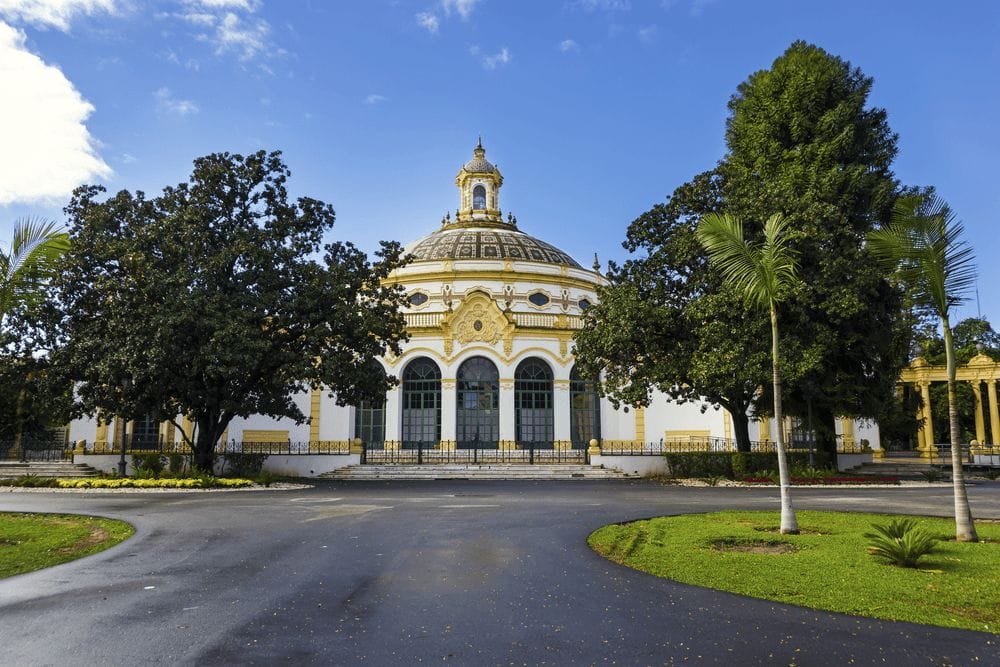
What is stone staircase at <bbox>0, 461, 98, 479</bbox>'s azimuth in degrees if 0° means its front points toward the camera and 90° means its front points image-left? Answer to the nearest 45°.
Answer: approximately 0°

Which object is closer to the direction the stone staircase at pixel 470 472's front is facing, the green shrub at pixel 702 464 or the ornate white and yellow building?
the green shrub

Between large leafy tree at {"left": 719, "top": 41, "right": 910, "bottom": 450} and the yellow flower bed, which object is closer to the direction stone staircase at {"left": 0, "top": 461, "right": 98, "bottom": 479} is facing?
the yellow flower bed

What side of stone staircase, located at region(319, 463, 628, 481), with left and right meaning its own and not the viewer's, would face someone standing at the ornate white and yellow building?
back

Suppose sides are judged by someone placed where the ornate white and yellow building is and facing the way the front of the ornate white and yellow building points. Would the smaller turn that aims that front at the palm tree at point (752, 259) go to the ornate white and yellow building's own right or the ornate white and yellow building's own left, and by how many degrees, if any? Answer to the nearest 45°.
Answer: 0° — it already faces it

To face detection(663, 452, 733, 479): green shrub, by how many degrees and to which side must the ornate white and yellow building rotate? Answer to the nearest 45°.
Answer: approximately 45° to its left

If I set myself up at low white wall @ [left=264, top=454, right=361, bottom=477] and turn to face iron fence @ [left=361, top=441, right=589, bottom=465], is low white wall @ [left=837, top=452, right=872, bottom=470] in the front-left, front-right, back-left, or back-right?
front-right

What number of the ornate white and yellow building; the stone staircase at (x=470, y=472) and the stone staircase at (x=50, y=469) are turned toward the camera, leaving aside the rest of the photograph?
3

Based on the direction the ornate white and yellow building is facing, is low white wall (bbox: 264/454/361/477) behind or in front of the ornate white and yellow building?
in front

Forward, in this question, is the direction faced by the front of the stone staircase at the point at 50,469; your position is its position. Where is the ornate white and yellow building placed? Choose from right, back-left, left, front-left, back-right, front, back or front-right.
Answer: left

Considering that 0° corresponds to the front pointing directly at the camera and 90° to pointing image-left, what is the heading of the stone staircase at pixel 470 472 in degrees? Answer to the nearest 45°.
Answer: approximately 0°

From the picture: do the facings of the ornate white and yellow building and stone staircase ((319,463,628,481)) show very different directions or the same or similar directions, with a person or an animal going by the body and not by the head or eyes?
same or similar directions

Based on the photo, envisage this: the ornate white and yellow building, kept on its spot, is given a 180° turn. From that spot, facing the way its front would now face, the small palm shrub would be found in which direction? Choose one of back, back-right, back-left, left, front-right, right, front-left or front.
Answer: back

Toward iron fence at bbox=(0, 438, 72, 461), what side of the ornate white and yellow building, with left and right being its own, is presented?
right

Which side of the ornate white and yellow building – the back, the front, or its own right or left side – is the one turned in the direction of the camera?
front
